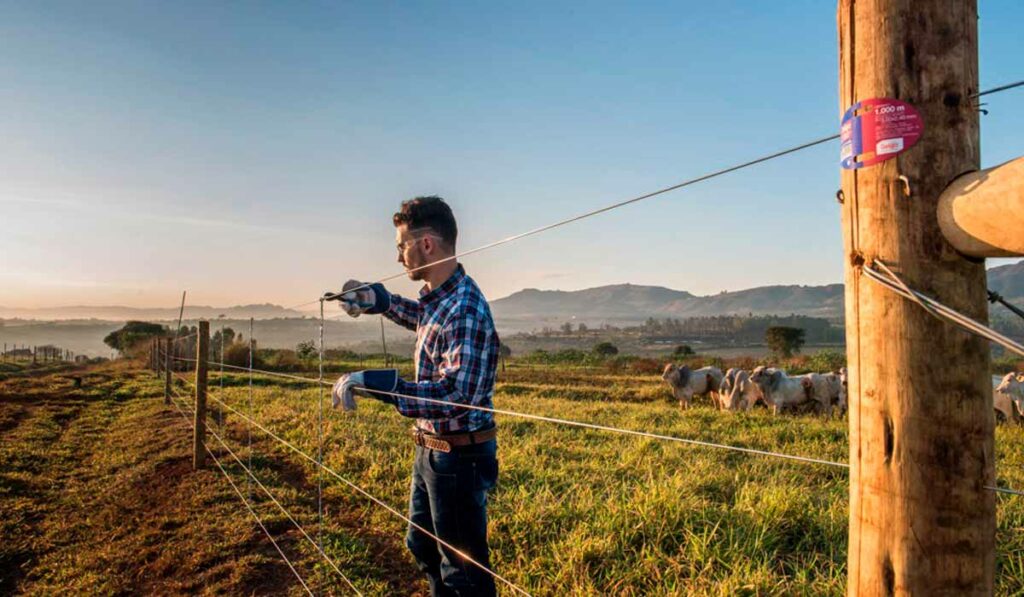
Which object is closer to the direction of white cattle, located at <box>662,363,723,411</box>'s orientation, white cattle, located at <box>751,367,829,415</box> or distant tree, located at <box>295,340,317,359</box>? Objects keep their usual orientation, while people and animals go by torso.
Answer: the distant tree

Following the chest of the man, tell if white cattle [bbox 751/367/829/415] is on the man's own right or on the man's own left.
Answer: on the man's own right

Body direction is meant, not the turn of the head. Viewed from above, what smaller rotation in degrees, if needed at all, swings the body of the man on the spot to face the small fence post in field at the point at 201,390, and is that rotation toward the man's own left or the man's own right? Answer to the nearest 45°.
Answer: approximately 45° to the man's own right

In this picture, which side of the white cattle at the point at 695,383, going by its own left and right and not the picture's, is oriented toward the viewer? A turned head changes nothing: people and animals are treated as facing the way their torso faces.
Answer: left

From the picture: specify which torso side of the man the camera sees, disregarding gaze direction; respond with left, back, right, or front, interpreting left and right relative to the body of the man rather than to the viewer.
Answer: left

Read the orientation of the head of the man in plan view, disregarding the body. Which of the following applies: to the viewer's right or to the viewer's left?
to the viewer's left

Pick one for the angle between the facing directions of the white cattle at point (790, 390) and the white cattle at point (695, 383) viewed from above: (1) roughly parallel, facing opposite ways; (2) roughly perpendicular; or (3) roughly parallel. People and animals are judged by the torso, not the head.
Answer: roughly parallel

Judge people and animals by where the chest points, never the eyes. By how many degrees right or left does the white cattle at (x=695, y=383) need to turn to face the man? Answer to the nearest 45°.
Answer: approximately 90° to its left

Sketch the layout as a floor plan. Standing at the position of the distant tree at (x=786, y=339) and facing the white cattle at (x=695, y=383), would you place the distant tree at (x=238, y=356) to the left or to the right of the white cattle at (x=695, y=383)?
right

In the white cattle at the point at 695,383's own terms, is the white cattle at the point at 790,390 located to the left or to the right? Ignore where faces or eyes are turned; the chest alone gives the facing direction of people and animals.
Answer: on its left

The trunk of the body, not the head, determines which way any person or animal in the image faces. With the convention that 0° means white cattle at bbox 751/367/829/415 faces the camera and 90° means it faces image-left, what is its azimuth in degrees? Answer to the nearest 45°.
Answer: approximately 90°

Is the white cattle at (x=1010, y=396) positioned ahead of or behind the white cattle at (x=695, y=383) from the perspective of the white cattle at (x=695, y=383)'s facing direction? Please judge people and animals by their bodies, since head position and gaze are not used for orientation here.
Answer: behind

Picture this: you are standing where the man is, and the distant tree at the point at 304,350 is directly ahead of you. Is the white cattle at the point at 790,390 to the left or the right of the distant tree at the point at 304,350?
right
